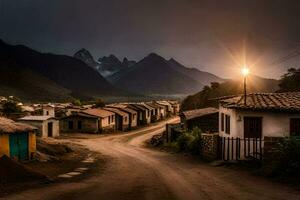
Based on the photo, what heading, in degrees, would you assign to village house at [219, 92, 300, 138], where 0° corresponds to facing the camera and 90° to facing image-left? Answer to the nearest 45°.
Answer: approximately 0°

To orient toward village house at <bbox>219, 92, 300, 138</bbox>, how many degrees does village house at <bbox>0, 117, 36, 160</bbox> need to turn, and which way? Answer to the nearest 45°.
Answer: approximately 45° to its left

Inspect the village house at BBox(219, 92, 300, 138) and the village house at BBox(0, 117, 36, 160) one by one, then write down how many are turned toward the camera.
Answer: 2

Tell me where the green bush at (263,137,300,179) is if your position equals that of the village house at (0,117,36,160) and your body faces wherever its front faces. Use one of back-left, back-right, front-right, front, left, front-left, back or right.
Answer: front-left
